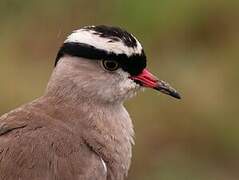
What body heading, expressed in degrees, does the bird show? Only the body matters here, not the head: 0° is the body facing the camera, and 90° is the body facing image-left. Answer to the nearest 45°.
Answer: approximately 270°
